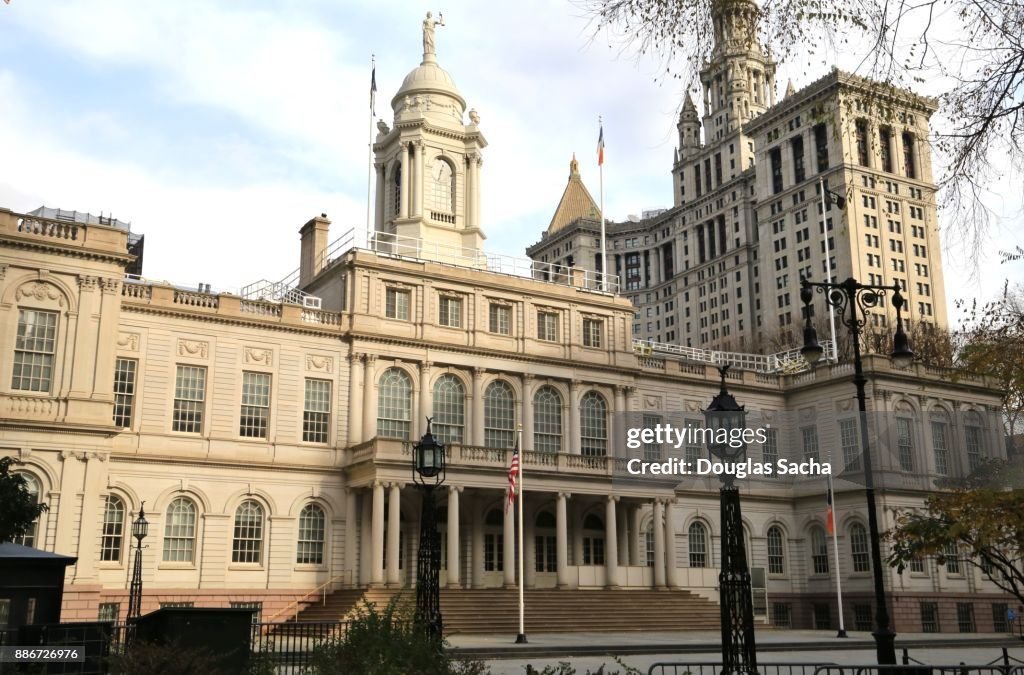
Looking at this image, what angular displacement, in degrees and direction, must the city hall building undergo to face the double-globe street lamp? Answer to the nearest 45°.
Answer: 0° — it already faces it

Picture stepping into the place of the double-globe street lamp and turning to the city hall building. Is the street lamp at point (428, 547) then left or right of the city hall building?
left

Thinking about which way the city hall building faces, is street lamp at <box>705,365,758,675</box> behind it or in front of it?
in front

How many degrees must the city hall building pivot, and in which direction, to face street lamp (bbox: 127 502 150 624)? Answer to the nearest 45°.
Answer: approximately 90° to its right

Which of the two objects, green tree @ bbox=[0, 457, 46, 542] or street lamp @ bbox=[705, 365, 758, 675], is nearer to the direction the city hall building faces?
the street lamp

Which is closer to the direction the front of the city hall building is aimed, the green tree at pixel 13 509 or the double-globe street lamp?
the double-globe street lamp

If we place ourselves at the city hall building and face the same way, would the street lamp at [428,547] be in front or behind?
in front

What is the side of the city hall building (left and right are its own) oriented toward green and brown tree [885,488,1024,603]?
front

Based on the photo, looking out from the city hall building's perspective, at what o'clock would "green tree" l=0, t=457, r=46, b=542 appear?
The green tree is roughly at 2 o'clock from the city hall building.

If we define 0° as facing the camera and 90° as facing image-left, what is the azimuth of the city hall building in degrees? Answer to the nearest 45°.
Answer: approximately 315°

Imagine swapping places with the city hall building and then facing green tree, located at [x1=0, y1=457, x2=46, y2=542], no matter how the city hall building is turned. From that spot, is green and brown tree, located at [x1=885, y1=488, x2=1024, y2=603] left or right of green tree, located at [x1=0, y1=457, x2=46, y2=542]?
left
